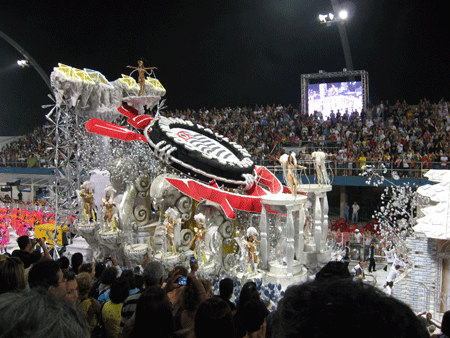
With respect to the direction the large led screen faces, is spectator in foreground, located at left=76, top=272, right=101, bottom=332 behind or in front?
in front

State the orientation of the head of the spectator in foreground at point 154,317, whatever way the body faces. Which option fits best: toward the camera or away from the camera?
away from the camera

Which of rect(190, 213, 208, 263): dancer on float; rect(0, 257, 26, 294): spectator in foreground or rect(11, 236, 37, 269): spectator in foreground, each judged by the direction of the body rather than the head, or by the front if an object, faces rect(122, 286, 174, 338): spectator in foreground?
the dancer on float

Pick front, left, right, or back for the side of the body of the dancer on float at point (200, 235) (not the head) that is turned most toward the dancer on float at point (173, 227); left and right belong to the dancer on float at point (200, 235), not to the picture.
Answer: right

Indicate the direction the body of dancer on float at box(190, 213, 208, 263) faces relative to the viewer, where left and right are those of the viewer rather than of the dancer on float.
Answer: facing the viewer

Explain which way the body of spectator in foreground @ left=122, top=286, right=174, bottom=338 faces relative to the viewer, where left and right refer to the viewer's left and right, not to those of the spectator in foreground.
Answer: facing away from the viewer

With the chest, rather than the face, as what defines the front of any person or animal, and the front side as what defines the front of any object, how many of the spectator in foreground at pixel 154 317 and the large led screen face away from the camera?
1

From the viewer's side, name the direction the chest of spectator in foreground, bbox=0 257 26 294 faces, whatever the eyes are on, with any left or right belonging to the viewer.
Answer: facing away from the viewer

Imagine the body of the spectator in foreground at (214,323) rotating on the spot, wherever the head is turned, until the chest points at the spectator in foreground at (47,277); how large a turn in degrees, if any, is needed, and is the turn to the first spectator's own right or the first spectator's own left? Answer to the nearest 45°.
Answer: approximately 45° to the first spectator's own left

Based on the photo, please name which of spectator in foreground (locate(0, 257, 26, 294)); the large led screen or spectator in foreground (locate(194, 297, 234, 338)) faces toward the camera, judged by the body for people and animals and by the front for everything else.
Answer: the large led screen

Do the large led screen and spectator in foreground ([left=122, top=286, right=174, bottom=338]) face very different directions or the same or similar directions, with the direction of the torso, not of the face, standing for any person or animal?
very different directions

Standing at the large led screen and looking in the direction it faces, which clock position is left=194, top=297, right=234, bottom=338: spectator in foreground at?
The spectator in foreground is roughly at 12 o'clock from the large led screen.

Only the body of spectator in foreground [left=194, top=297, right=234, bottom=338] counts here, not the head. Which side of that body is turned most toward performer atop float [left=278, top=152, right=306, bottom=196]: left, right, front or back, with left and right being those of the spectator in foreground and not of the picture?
front

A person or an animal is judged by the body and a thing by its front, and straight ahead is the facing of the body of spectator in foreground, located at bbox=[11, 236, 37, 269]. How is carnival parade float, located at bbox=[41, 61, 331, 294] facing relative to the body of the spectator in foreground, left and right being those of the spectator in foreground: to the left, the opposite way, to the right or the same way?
to the right

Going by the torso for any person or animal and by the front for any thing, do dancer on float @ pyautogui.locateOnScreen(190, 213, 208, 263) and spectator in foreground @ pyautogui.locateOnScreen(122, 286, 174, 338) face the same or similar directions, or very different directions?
very different directions

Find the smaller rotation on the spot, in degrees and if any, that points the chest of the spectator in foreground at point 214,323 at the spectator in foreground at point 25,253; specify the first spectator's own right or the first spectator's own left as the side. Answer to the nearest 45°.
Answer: approximately 45° to the first spectator's own left

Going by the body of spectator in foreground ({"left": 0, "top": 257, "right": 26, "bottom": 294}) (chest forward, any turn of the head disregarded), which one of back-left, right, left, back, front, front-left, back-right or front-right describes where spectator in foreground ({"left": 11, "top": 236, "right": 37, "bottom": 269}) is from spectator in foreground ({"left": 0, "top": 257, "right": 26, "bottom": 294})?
front
